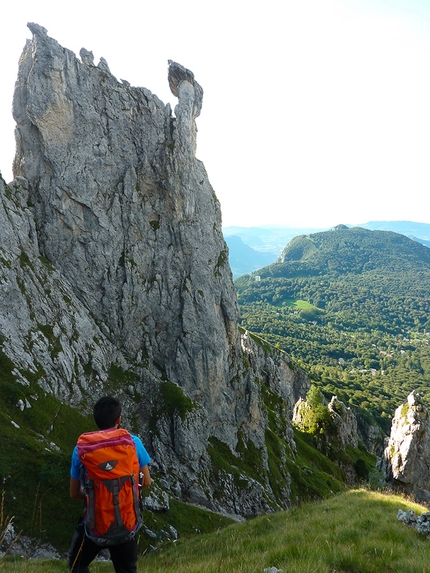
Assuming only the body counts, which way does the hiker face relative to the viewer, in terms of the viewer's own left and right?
facing away from the viewer
